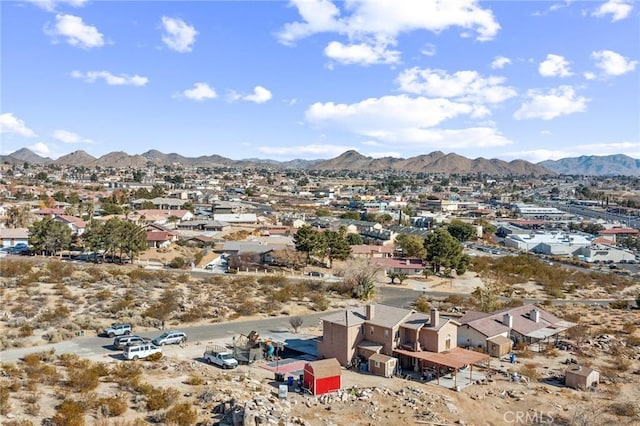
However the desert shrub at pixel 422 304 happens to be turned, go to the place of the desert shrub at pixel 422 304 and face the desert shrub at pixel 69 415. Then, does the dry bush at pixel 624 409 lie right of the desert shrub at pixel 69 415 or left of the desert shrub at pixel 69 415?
left

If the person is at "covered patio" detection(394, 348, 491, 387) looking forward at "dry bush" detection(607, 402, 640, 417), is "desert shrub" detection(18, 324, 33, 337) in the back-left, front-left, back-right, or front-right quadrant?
back-right

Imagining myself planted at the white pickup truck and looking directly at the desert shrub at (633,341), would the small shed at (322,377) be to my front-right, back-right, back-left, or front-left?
front-right

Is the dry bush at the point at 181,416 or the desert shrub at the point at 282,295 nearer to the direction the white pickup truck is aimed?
the dry bush
